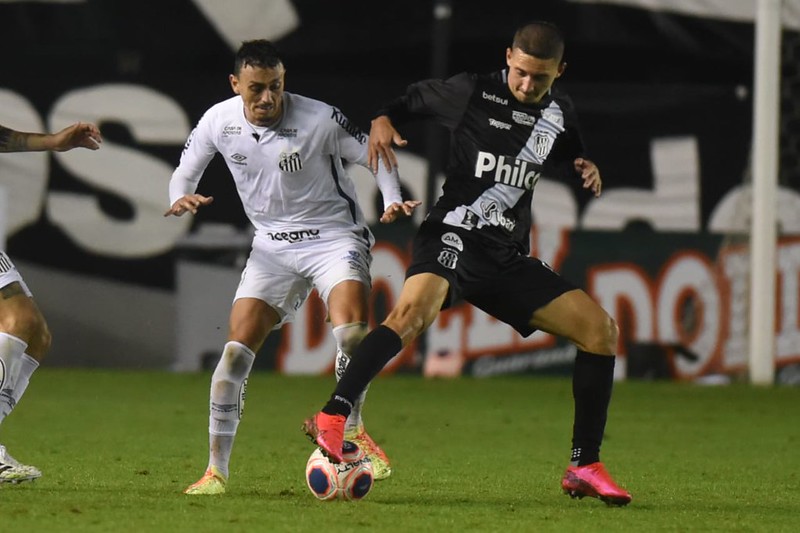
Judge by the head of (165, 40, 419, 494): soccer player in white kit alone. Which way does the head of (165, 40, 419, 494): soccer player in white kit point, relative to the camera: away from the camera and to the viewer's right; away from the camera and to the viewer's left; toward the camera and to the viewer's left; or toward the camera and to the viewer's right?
toward the camera and to the viewer's right

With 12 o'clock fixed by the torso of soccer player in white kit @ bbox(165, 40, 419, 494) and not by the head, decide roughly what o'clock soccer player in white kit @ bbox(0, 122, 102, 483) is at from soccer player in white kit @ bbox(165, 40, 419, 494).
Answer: soccer player in white kit @ bbox(0, 122, 102, 483) is roughly at 3 o'clock from soccer player in white kit @ bbox(165, 40, 419, 494).

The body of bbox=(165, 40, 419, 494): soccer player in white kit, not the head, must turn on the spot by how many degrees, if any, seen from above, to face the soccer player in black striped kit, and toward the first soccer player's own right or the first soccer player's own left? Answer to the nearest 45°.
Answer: approximately 45° to the first soccer player's own left

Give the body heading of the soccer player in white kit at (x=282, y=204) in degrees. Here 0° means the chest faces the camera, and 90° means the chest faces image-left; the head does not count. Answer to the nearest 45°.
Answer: approximately 0°

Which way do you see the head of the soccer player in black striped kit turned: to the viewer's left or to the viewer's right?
to the viewer's left
